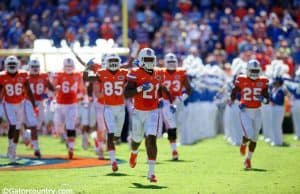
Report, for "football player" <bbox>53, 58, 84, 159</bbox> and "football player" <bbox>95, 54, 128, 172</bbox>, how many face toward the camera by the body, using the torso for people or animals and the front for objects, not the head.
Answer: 2

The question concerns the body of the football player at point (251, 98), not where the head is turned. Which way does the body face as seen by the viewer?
toward the camera

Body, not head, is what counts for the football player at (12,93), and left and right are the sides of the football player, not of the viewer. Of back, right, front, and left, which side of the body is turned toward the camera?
front

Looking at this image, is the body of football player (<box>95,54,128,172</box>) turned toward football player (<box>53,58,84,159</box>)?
no

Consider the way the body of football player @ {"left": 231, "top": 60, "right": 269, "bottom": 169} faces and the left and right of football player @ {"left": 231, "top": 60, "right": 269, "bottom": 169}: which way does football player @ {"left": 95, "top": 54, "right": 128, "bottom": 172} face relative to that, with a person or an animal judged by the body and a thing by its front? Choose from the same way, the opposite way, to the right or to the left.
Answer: the same way

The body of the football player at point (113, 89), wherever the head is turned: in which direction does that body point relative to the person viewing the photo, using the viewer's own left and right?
facing the viewer

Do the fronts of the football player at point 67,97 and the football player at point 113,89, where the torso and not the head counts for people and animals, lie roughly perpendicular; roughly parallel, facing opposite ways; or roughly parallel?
roughly parallel

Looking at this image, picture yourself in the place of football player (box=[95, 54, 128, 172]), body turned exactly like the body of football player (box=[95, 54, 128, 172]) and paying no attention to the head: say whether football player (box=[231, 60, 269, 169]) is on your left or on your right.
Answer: on your left

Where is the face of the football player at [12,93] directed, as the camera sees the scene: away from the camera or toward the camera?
toward the camera

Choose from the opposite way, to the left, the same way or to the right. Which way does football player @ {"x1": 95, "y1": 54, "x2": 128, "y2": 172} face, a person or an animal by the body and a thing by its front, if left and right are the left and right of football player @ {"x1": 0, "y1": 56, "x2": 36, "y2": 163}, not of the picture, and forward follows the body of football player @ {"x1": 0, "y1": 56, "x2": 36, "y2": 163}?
the same way

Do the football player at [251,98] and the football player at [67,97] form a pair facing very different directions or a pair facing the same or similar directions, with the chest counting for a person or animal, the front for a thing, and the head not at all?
same or similar directions

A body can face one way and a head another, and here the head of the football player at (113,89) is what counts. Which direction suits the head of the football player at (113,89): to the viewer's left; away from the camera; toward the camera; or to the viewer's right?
toward the camera

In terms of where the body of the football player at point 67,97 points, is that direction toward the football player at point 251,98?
no

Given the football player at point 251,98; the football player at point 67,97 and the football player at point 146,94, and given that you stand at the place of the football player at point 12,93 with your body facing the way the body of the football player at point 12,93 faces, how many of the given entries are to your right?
0
